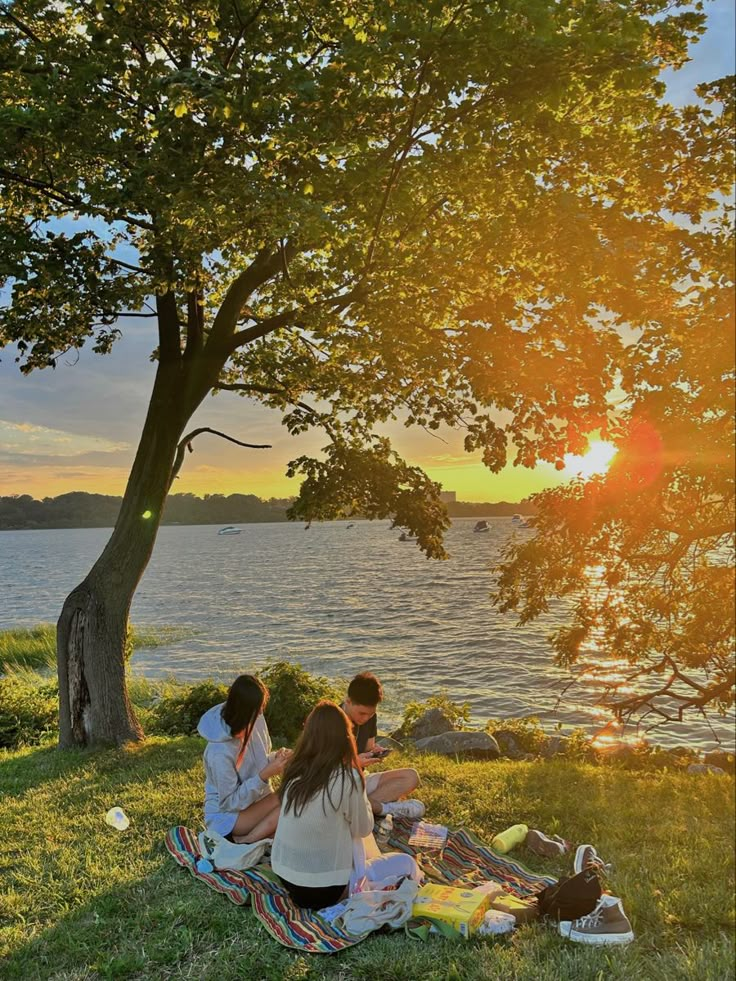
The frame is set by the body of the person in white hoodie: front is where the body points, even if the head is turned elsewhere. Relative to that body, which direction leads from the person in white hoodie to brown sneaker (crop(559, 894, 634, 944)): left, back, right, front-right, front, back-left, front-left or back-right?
front-right

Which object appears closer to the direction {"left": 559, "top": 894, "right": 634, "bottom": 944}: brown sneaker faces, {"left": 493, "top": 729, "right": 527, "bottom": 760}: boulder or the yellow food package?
the yellow food package

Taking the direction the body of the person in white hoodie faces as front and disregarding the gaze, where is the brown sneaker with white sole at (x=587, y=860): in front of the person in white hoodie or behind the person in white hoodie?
in front

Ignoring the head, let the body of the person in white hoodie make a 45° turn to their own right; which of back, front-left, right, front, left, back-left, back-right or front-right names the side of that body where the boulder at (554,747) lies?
left

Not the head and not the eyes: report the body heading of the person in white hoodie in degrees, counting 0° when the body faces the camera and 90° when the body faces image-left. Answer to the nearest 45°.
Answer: approximately 270°

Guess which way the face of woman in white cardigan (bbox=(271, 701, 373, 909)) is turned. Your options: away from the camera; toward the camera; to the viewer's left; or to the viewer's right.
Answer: away from the camera

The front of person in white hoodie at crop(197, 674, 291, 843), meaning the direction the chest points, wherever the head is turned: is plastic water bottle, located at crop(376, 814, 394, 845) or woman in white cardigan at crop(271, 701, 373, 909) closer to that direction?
the plastic water bottle

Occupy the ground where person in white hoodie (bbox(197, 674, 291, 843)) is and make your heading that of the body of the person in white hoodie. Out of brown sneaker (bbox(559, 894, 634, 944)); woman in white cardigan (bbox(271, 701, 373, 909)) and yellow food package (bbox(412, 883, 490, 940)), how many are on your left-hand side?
0
